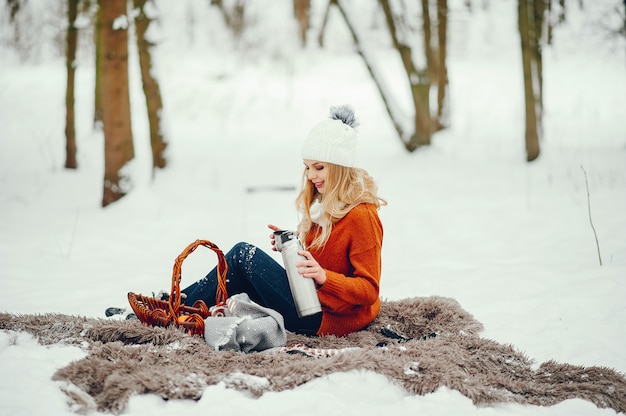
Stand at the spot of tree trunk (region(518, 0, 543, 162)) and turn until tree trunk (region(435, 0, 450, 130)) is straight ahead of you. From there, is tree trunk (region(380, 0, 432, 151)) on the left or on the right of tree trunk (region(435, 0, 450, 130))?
left

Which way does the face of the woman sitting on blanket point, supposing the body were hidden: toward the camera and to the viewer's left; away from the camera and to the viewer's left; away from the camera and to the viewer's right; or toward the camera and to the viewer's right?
toward the camera and to the viewer's left

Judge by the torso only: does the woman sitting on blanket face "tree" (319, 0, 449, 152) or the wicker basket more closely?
the wicker basket

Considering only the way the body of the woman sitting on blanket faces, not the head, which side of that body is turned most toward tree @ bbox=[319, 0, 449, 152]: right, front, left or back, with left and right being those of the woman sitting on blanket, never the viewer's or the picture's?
right

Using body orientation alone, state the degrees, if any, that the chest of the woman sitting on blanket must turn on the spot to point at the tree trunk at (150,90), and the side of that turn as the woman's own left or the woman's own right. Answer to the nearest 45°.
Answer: approximately 90° to the woman's own right

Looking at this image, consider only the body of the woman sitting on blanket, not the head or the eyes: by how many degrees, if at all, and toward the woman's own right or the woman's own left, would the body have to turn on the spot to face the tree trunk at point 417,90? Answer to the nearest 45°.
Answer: approximately 90° to the woman's own right

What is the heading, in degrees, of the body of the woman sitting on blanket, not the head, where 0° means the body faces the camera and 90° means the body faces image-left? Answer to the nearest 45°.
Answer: approximately 90°

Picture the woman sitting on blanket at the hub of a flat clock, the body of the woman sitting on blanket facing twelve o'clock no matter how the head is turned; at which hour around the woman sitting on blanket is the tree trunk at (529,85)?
The tree trunk is roughly at 4 o'clock from the woman sitting on blanket.

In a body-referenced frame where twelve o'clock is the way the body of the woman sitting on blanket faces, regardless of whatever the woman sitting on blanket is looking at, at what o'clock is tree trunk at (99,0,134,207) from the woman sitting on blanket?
The tree trunk is roughly at 2 o'clock from the woman sitting on blanket.

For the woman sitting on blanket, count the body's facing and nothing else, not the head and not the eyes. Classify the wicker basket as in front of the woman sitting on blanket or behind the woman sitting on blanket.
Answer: in front

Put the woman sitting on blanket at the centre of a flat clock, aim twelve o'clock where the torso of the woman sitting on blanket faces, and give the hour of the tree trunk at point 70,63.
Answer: The tree trunk is roughly at 2 o'clock from the woman sitting on blanket.
